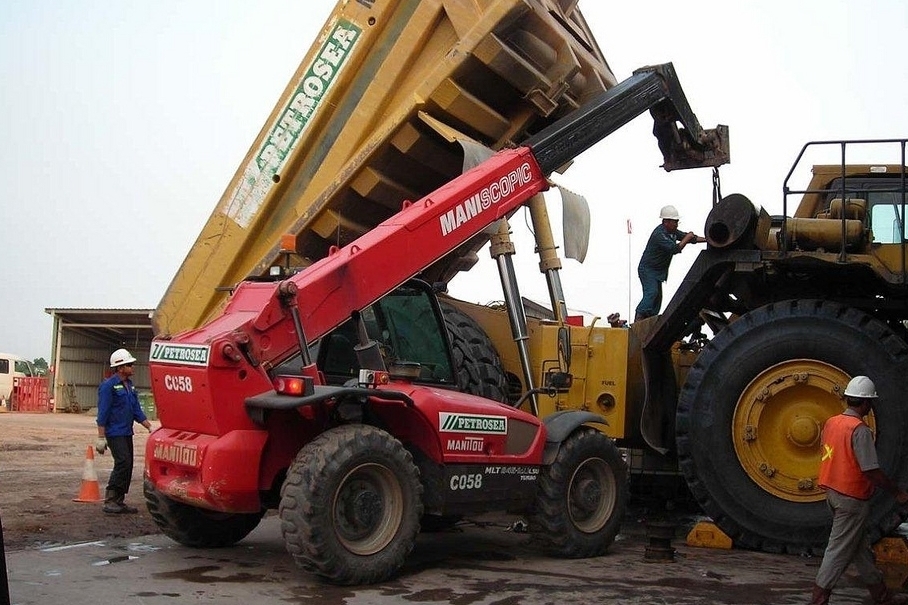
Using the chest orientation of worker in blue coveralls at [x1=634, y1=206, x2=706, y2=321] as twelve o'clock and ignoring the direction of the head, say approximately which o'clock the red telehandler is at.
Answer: The red telehandler is roughly at 4 o'clock from the worker in blue coveralls.

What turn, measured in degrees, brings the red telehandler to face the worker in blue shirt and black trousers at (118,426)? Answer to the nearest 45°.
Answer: approximately 90° to its left

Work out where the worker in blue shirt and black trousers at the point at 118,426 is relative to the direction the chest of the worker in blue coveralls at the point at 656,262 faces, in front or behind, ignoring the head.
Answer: behind

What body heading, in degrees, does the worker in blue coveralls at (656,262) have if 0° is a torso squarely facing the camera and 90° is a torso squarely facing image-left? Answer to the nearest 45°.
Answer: approximately 270°

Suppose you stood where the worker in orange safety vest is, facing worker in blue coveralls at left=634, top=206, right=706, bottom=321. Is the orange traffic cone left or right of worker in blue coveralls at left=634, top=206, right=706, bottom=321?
left

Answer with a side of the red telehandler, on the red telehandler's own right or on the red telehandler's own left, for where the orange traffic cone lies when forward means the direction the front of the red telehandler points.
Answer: on the red telehandler's own left

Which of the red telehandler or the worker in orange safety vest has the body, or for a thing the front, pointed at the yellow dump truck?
the red telehandler

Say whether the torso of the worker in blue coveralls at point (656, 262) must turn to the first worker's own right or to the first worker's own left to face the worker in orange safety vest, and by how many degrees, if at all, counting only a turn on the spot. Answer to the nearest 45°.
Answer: approximately 90° to the first worker's own right

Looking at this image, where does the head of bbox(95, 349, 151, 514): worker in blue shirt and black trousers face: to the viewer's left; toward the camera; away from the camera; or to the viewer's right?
to the viewer's right

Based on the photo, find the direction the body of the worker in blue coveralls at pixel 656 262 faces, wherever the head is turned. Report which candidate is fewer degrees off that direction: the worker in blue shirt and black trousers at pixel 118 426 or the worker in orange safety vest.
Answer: the worker in orange safety vest

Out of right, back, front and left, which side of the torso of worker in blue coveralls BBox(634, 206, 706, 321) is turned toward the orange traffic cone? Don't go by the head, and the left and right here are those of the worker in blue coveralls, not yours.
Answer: back

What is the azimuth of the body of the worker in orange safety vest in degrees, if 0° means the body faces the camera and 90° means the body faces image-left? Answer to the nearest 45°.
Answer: approximately 225°
